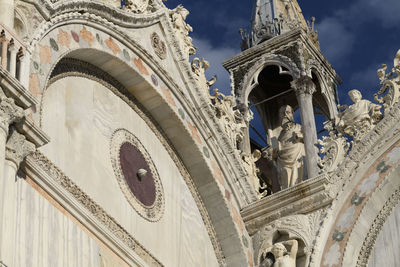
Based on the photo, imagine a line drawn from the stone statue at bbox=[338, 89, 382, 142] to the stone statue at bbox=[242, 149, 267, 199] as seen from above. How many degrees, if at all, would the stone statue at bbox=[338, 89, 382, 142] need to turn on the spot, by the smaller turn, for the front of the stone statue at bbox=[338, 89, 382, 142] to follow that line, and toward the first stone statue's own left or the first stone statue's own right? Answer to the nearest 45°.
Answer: approximately 45° to the first stone statue's own right

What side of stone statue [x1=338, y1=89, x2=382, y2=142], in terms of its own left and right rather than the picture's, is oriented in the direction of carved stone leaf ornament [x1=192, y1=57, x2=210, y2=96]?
right

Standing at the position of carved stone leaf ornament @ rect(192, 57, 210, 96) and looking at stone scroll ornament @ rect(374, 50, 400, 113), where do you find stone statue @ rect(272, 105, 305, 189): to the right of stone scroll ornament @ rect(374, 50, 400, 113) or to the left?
left

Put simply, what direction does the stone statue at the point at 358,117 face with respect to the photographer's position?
facing the viewer and to the left of the viewer

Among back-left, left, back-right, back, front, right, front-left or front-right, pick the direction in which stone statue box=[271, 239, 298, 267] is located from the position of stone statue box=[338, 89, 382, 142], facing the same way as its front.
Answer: front-right
